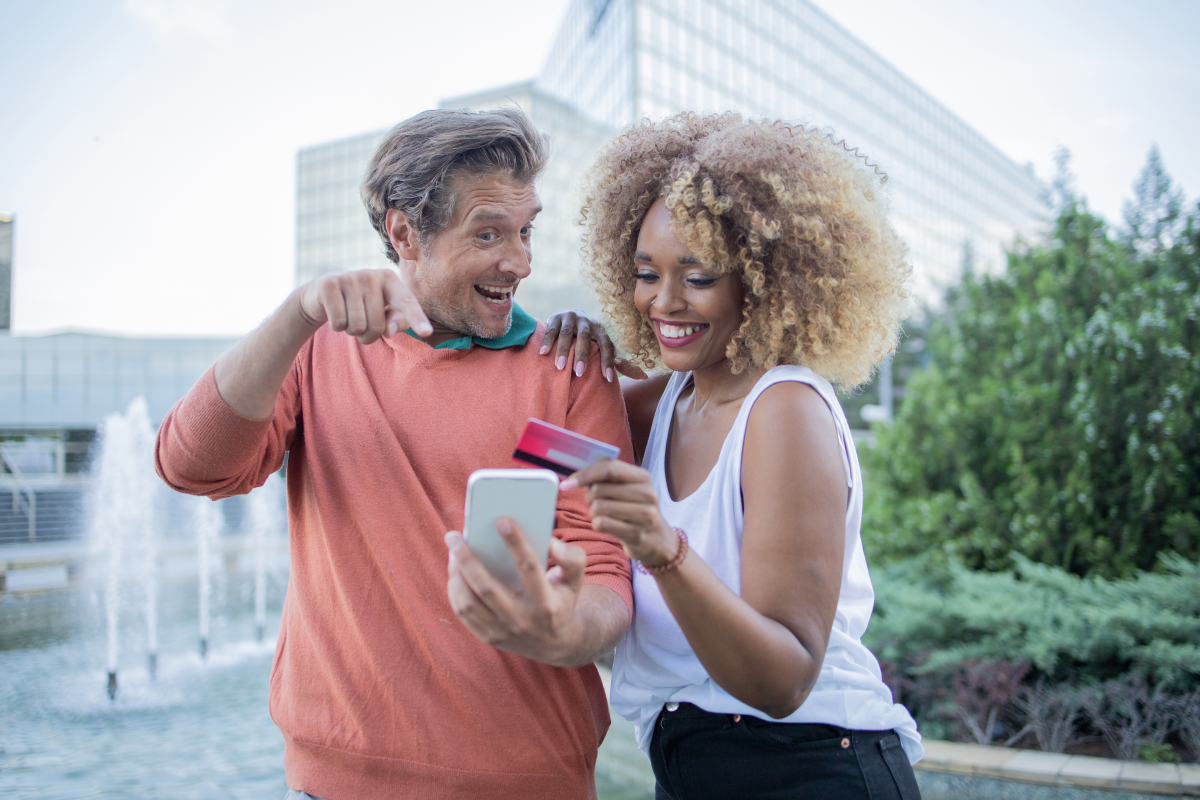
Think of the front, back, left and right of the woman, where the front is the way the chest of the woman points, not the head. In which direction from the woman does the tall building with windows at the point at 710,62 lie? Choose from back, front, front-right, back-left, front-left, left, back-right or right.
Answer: back-right

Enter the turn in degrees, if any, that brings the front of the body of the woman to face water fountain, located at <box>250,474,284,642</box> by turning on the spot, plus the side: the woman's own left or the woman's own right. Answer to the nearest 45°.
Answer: approximately 90° to the woman's own right

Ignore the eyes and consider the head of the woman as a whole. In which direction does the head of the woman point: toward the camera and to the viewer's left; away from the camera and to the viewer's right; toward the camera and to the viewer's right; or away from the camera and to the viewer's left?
toward the camera and to the viewer's left

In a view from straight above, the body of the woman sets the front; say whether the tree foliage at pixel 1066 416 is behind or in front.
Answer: behind

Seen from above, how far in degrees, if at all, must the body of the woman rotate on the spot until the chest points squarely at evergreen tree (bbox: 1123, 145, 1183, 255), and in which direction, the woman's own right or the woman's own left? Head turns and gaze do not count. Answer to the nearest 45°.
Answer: approximately 180°

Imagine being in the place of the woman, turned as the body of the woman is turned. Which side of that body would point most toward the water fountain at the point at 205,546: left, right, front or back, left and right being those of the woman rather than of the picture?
right

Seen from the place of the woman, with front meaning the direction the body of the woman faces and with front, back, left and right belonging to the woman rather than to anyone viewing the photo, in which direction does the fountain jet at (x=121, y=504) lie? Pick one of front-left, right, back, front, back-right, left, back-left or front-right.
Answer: right

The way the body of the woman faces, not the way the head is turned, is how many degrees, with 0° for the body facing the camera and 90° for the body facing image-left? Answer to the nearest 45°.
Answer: approximately 45°
